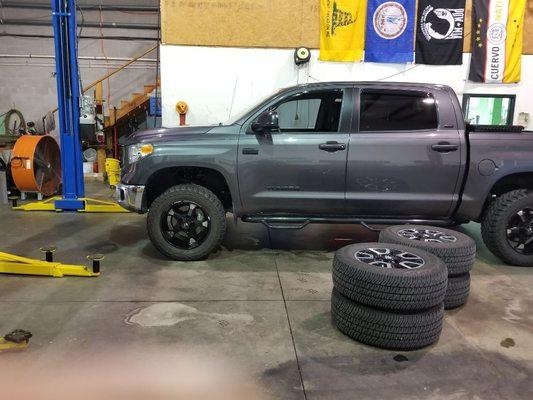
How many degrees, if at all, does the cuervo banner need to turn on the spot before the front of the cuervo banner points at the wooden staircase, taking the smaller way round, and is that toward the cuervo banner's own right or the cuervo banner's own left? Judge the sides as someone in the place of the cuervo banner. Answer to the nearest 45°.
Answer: approximately 90° to the cuervo banner's own right

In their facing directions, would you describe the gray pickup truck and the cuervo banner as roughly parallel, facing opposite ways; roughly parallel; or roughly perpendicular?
roughly perpendicular

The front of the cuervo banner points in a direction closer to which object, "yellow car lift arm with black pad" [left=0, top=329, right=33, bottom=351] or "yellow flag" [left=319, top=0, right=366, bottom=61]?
the yellow car lift arm with black pad

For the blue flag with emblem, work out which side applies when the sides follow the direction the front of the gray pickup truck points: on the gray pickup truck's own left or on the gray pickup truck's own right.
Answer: on the gray pickup truck's own right

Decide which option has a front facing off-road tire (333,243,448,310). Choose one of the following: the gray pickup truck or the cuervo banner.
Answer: the cuervo banner

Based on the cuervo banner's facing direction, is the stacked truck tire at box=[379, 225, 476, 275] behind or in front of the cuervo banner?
in front

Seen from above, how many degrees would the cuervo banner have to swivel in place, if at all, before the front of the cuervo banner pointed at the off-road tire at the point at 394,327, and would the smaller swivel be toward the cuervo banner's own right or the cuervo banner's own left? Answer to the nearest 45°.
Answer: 0° — it already faces it

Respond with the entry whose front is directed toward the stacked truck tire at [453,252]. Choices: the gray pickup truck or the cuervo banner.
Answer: the cuervo banner

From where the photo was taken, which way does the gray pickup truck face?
to the viewer's left

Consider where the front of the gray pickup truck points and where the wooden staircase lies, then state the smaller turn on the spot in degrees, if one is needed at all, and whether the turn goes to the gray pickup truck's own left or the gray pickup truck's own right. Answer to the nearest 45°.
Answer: approximately 45° to the gray pickup truck's own right

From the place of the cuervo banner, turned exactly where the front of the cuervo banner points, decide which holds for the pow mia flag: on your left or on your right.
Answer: on your right

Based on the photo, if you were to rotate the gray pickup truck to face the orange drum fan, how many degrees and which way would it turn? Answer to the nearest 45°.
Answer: approximately 45° to its right

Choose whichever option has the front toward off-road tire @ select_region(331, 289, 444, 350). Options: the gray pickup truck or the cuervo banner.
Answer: the cuervo banner

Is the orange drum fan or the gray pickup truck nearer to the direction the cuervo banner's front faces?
the gray pickup truck

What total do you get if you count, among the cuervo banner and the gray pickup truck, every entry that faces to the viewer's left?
1
